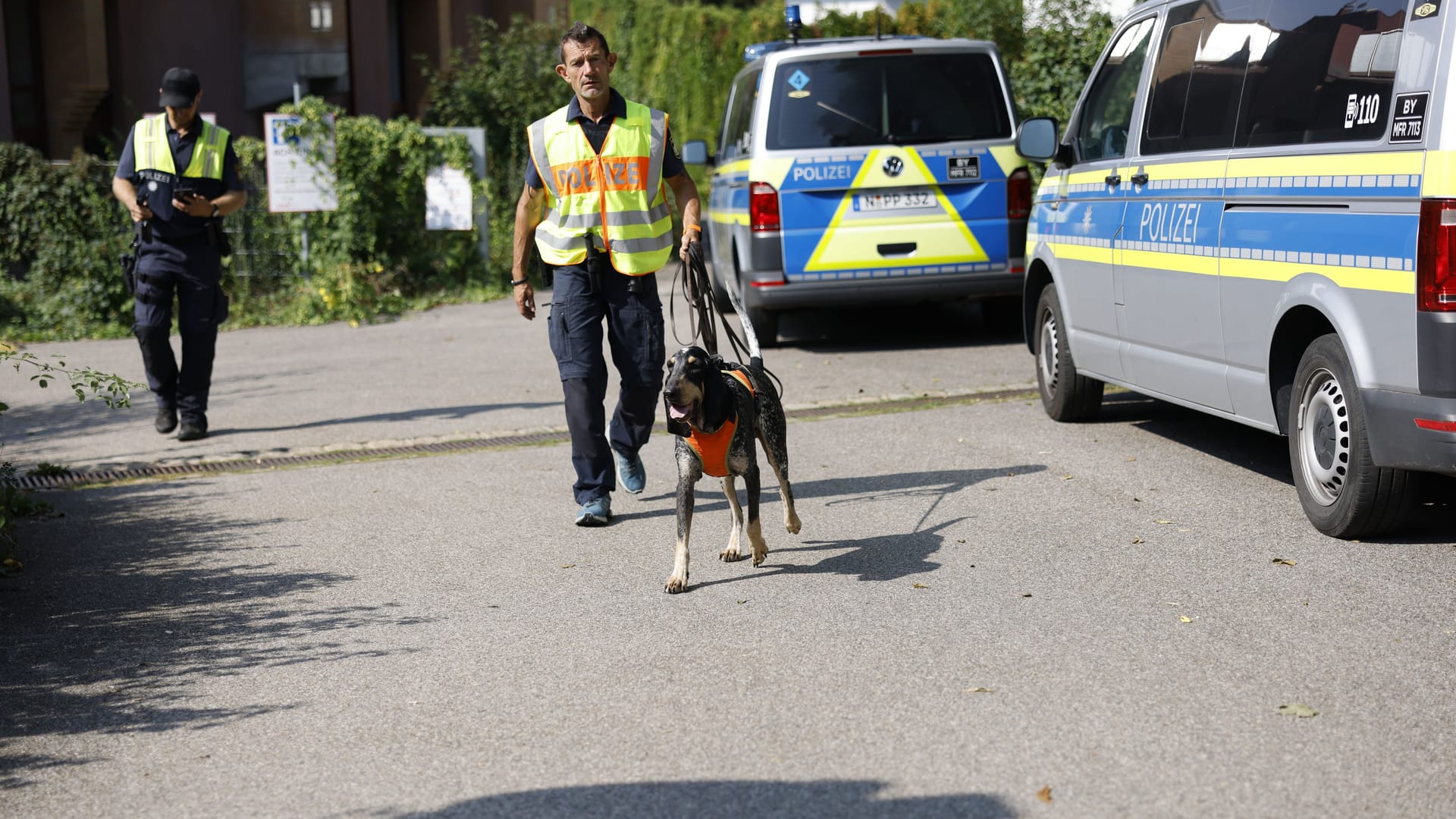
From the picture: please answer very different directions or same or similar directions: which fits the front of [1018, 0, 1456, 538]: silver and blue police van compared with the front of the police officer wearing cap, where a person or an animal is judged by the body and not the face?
very different directions

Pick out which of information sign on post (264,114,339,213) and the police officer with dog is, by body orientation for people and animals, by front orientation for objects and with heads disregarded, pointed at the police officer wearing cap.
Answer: the information sign on post

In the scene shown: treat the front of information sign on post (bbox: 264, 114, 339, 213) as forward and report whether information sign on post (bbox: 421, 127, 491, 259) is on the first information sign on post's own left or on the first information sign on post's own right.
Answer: on the first information sign on post's own left

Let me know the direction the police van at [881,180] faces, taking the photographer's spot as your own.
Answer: facing away from the viewer

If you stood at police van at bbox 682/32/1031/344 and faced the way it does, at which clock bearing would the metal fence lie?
The metal fence is roughly at 10 o'clock from the police van.

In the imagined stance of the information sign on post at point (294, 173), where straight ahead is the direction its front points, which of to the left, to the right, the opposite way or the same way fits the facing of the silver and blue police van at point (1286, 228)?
the opposite way

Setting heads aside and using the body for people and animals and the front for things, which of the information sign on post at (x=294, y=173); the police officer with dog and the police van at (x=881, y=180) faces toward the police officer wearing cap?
the information sign on post

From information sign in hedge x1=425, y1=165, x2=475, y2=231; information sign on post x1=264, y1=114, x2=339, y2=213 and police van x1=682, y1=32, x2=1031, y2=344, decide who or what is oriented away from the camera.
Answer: the police van

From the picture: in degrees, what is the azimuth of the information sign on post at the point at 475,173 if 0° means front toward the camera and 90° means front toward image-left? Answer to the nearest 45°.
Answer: approximately 0°

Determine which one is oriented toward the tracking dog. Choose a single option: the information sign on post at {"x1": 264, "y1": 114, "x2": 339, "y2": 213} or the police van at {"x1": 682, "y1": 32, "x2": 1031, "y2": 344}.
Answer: the information sign on post

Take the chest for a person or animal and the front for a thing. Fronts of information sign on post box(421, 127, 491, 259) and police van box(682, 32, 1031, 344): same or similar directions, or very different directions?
very different directions
